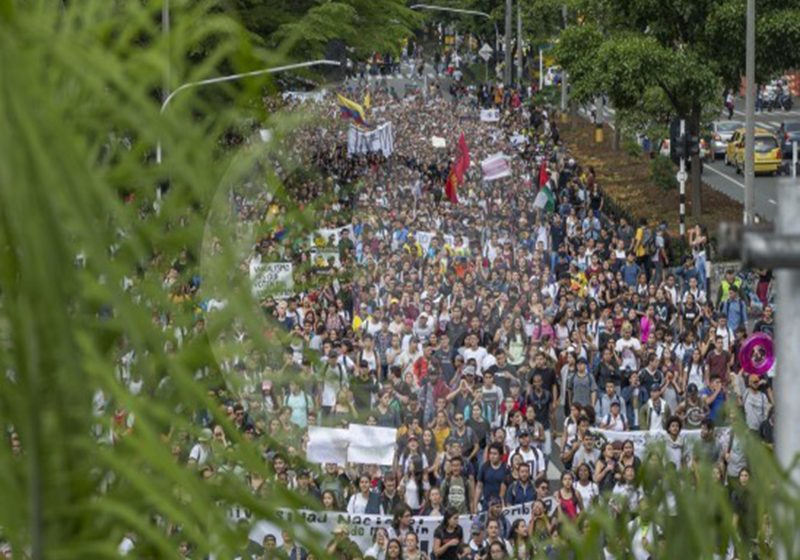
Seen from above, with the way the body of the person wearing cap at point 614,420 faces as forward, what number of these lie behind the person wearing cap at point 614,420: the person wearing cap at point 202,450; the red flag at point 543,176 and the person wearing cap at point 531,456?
1

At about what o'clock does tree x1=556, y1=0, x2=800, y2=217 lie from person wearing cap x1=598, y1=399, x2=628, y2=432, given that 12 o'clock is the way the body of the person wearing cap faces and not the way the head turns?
The tree is roughly at 6 o'clock from the person wearing cap.

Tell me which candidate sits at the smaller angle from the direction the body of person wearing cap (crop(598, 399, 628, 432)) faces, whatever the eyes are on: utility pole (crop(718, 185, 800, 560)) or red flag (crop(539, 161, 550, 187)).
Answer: the utility pole

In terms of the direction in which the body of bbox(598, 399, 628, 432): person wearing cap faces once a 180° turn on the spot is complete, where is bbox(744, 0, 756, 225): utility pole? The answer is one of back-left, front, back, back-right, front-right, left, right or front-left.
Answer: front

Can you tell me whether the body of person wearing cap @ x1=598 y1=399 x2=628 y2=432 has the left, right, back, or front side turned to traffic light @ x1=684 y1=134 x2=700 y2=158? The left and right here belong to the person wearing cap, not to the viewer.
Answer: back

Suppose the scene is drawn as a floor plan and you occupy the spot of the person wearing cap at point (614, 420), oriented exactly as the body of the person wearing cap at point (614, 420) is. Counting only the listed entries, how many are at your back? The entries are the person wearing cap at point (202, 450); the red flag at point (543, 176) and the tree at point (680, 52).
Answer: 2

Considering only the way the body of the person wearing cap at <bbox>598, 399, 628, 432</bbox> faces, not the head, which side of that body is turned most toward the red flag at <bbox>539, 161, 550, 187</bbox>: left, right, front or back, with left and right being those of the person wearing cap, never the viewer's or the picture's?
back

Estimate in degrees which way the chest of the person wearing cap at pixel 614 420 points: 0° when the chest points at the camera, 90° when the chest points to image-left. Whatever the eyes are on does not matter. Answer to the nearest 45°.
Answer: approximately 0°

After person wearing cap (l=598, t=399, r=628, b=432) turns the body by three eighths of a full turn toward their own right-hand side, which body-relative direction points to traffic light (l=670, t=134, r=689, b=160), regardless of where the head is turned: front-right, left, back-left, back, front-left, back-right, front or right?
front-right

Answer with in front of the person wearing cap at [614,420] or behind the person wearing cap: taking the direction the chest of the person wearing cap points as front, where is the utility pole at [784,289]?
in front

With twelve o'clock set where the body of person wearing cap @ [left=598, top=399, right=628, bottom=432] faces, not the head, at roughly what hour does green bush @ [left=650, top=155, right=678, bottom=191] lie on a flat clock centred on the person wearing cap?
The green bush is roughly at 6 o'clock from the person wearing cap.
